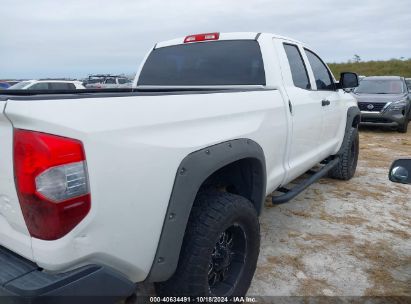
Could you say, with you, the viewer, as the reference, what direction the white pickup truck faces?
facing away from the viewer and to the right of the viewer

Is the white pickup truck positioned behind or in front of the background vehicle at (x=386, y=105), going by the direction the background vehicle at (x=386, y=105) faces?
in front

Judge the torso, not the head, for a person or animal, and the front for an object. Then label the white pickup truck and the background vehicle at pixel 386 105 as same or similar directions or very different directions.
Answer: very different directions

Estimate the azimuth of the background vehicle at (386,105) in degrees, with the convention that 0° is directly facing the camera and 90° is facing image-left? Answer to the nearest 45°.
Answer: approximately 45°

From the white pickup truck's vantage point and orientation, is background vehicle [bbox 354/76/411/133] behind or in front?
in front
